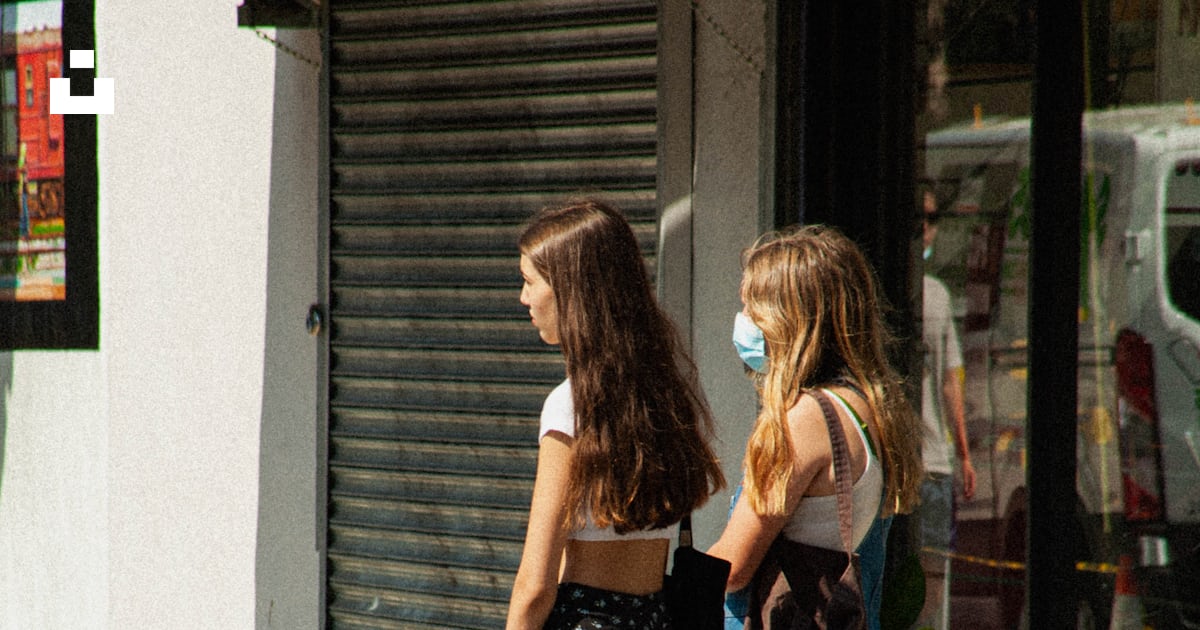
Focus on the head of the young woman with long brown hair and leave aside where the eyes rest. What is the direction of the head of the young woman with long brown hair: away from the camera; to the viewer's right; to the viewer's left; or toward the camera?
to the viewer's left

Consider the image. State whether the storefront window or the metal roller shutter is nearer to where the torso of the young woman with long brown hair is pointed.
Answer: the metal roller shutter

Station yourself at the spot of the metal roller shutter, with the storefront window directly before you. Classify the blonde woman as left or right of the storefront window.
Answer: right

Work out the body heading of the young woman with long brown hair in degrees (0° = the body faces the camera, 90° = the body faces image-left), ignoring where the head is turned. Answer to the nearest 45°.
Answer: approximately 135°

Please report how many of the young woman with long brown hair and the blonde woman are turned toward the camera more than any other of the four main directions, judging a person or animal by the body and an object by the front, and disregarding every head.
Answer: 0

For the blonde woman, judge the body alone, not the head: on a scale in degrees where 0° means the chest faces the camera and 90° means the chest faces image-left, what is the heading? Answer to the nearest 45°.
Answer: approximately 90°
